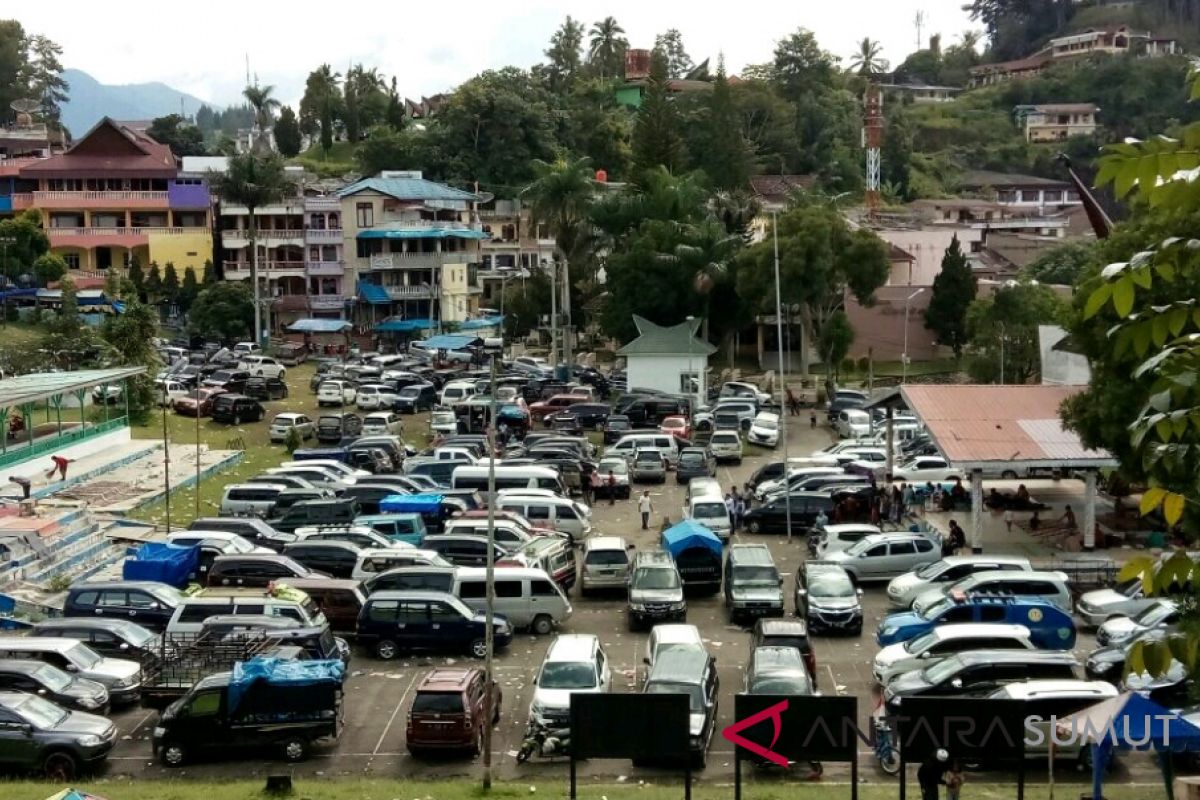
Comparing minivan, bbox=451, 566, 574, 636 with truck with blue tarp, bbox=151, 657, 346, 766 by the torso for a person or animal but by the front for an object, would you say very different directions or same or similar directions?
very different directions

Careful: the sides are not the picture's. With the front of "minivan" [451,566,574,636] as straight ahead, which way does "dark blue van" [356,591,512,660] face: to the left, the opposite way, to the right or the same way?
the same way

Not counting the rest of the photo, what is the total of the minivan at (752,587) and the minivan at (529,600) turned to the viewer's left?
0

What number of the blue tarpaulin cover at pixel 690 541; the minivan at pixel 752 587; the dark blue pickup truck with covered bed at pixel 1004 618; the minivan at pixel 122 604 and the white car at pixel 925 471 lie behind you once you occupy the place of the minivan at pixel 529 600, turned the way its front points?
1

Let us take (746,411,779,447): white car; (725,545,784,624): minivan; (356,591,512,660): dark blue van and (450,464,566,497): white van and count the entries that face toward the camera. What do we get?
2

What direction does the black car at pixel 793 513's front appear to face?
to the viewer's left

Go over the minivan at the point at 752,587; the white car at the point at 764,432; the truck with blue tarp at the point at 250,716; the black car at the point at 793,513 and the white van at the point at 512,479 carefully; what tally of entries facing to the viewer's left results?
2

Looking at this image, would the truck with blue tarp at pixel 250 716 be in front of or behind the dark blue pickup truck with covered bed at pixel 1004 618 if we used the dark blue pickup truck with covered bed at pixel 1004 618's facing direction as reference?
in front

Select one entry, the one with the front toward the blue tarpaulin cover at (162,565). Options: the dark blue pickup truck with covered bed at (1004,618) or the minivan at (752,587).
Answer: the dark blue pickup truck with covered bed

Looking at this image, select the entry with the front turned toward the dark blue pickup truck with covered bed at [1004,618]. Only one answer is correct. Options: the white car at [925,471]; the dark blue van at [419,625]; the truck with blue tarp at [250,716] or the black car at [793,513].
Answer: the dark blue van at [419,625]

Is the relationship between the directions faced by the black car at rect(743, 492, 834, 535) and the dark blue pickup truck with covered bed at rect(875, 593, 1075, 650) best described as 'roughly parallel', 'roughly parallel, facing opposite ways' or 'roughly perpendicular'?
roughly parallel

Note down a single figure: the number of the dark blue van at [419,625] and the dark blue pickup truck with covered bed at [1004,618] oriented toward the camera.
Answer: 0

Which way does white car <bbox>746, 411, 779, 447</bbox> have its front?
toward the camera

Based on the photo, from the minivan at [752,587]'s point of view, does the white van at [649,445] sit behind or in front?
behind

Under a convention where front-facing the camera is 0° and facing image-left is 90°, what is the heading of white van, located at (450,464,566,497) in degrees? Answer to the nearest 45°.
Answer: approximately 270°
